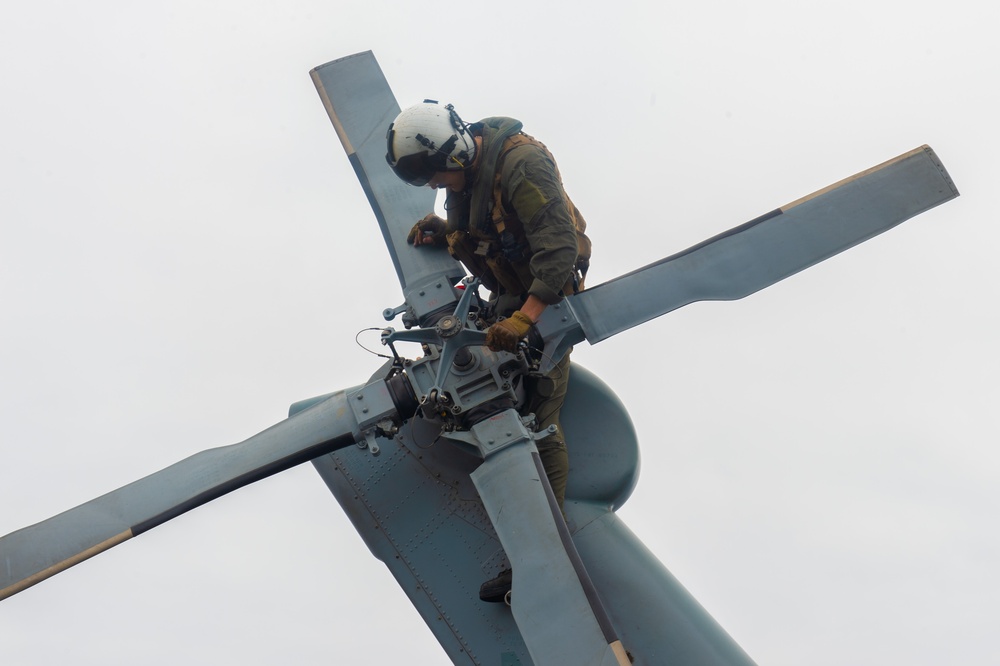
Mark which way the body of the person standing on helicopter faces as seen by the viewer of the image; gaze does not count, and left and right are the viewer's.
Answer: facing the viewer and to the left of the viewer
